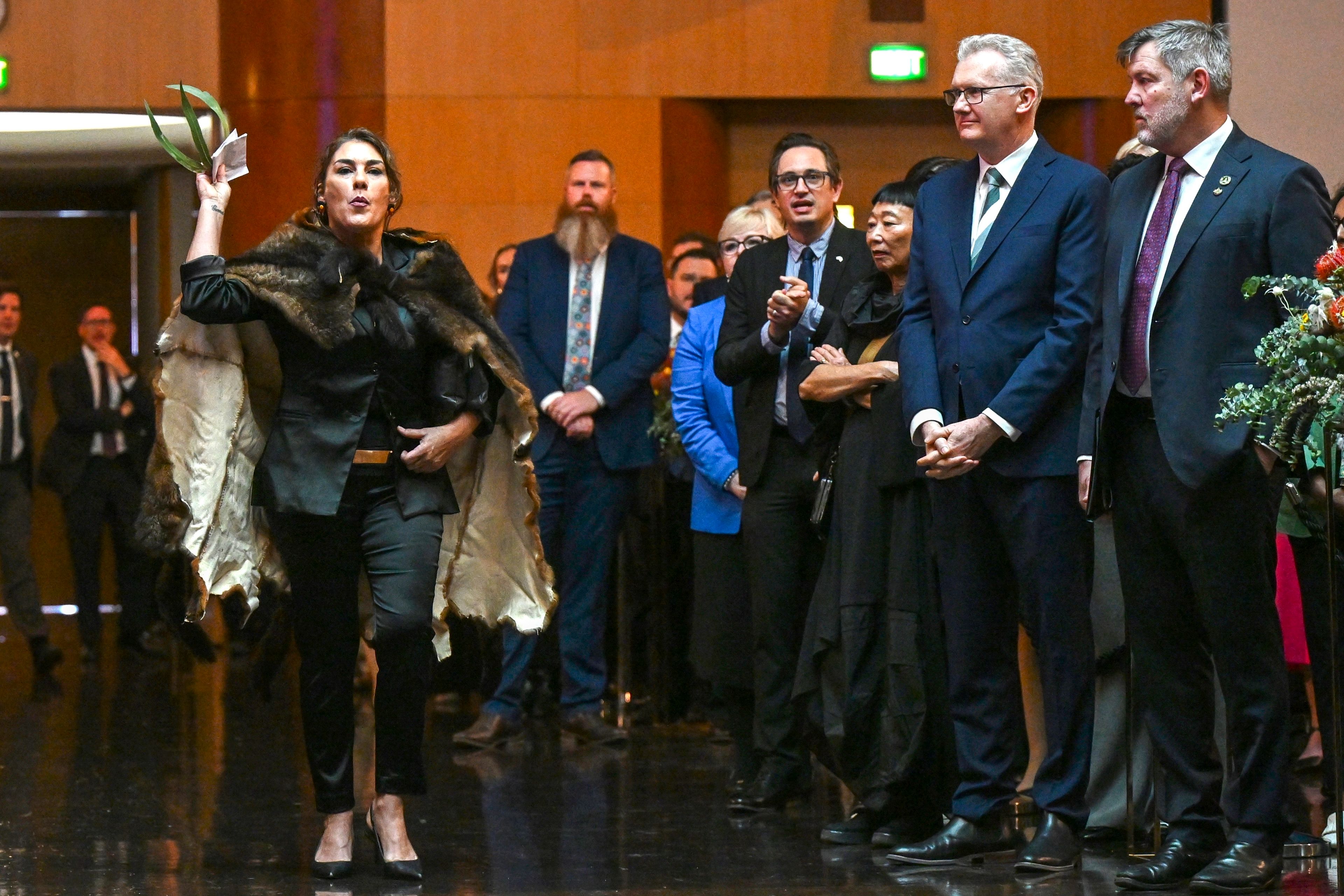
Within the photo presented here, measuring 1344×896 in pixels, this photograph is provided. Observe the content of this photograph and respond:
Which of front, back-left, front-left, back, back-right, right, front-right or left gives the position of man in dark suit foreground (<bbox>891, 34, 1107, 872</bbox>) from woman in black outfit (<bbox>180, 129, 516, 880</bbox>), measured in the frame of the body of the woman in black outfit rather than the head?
left

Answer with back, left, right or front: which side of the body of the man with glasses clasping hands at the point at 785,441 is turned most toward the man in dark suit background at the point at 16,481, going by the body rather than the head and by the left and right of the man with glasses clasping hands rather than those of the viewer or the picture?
right

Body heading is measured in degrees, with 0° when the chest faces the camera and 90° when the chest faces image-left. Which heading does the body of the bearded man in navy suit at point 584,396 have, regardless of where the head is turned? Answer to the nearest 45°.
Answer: approximately 0°

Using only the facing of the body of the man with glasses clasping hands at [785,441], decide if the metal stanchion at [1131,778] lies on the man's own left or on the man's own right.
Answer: on the man's own left

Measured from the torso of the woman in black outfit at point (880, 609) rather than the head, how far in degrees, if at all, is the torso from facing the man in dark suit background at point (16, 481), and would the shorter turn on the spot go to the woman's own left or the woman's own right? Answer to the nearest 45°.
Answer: approximately 90° to the woman's own right

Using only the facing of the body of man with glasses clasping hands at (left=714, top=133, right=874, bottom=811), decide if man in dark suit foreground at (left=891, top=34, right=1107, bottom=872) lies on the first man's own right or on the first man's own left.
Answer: on the first man's own left

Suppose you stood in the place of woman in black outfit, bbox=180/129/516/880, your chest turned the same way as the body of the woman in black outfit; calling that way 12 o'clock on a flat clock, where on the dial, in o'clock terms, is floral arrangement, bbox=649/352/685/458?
The floral arrangement is roughly at 7 o'clock from the woman in black outfit.

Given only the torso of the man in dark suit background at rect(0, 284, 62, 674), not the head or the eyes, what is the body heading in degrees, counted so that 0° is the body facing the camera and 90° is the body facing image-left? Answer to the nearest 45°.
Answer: approximately 0°

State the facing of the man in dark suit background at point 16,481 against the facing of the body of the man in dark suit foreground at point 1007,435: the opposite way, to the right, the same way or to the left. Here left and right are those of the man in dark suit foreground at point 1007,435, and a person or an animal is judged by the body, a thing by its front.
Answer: to the left

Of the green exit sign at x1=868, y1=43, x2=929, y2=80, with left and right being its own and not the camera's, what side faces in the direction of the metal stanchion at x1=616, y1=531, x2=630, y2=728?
front
